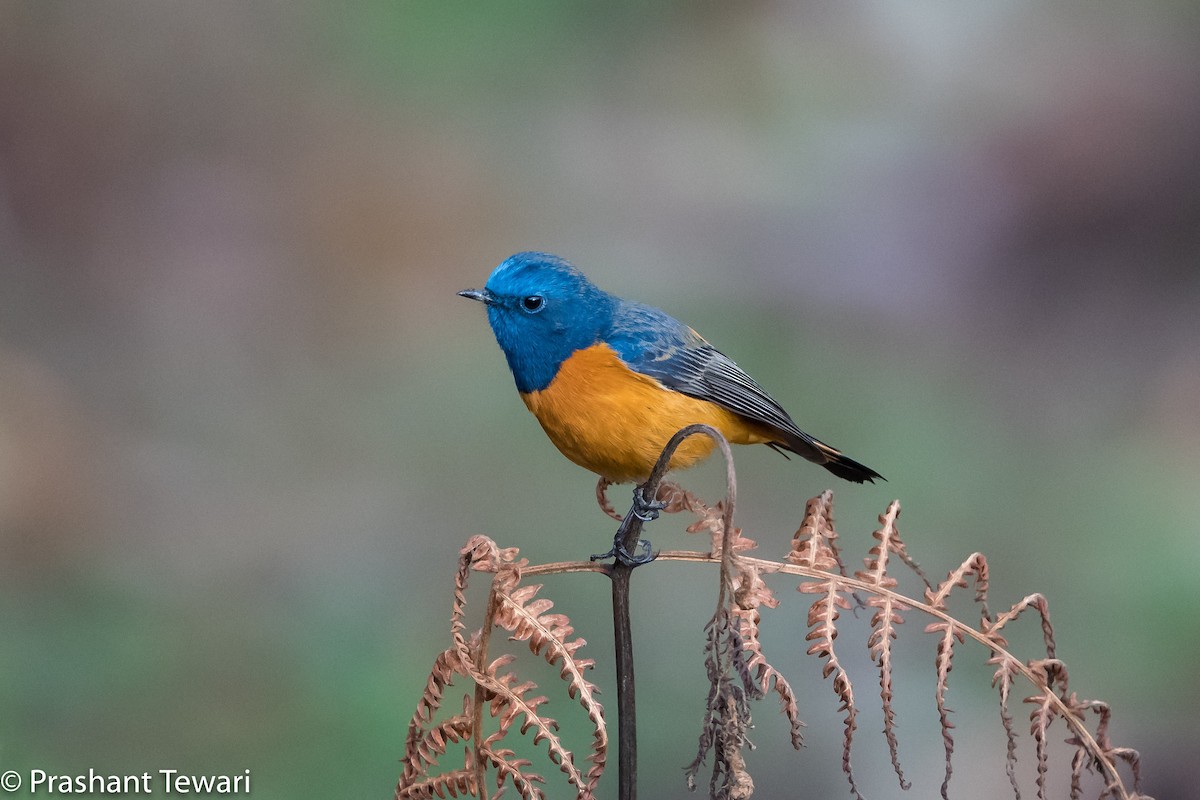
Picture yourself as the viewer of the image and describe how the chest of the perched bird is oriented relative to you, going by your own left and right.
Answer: facing to the left of the viewer
